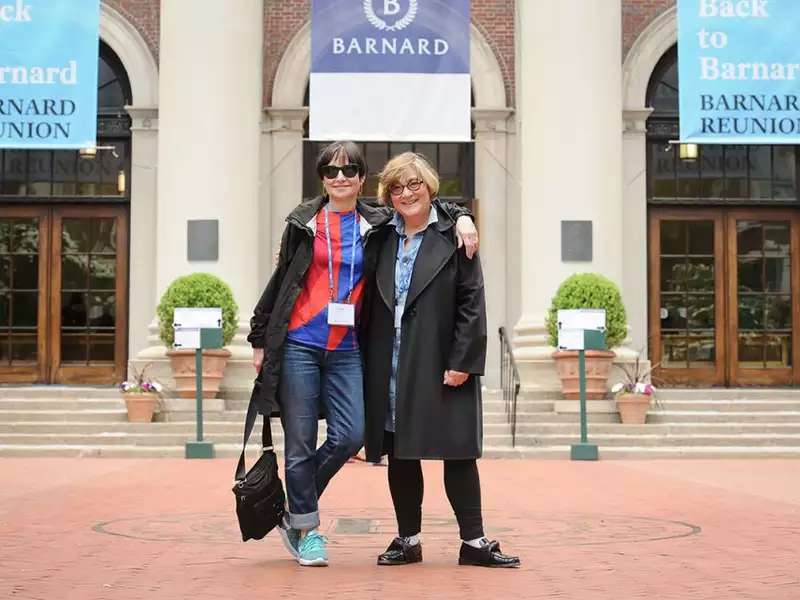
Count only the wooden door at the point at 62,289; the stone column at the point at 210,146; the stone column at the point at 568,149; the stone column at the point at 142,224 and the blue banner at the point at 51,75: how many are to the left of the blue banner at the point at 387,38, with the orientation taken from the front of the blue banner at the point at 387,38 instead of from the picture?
1

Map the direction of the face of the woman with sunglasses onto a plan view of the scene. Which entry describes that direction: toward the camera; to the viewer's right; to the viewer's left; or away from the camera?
toward the camera

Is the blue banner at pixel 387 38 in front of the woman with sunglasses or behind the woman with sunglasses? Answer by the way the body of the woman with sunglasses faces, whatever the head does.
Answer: behind

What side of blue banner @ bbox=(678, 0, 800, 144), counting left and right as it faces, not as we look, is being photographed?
front

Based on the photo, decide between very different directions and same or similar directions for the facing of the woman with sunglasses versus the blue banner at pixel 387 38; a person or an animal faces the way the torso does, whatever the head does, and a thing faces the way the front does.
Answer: same or similar directions

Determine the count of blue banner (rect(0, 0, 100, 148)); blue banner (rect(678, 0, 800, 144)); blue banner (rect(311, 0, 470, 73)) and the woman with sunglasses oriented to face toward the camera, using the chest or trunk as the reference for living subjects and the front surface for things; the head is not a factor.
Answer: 4

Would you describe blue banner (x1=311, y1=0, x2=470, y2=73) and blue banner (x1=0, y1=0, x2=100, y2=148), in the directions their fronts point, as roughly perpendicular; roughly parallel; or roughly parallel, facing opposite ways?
roughly parallel

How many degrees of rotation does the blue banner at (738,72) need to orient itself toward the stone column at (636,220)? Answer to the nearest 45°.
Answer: approximately 135° to its right

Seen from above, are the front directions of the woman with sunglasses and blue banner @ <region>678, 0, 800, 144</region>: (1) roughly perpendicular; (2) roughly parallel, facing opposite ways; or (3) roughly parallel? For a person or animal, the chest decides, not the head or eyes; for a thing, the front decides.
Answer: roughly parallel

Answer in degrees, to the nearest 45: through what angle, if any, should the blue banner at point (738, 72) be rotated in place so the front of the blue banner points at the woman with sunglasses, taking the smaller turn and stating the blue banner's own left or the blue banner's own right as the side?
0° — it already faces them

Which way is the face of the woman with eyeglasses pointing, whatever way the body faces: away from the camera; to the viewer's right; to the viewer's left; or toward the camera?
toward the camera
